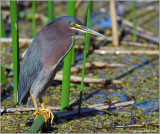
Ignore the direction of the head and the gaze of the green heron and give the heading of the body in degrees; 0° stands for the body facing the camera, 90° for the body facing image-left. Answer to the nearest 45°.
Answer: approximately 270°
